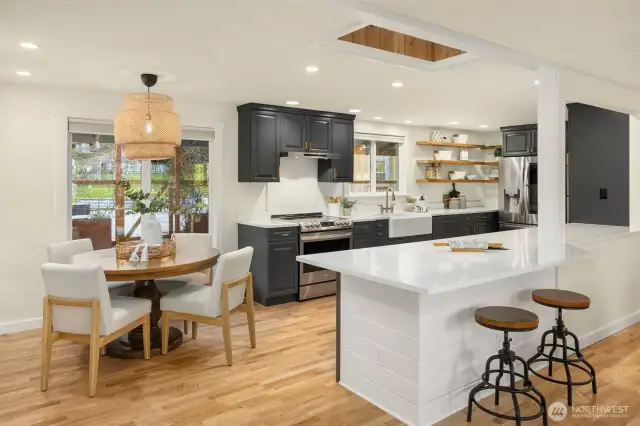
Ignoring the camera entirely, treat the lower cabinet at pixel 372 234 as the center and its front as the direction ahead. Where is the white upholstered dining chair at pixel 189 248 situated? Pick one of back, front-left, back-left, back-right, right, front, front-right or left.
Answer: right

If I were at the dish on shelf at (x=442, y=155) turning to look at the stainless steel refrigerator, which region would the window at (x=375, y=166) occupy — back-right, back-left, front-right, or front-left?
back-right

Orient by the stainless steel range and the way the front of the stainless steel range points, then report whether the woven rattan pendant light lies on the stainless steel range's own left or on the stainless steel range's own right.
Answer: on the stainless steel range's own right

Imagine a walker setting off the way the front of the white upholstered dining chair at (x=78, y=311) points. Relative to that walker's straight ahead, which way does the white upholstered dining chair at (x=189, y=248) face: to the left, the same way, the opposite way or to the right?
the opposite way

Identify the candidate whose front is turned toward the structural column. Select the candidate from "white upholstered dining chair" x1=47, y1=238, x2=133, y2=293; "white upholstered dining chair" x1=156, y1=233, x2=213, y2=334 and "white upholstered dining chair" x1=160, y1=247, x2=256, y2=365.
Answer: "white upholstered dining chair" x1=47, y1=238, x2=133, y2=293

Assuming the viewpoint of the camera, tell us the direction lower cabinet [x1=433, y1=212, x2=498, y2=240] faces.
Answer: facing the viewer and to the right of the viewer

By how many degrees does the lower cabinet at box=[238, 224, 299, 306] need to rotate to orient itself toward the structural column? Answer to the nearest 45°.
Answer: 0° — it already faces it

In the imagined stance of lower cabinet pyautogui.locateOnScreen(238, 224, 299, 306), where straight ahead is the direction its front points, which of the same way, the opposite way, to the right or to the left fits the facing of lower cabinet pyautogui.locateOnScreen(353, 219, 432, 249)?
the same way

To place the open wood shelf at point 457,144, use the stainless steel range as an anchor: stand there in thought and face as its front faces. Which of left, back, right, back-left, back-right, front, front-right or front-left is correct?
left

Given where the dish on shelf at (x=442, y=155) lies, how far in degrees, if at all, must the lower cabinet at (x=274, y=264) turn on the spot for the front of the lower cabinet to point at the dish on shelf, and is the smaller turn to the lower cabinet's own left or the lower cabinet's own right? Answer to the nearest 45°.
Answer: approximately 90° to the lower cabinet's own left

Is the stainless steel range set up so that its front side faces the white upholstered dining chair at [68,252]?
no

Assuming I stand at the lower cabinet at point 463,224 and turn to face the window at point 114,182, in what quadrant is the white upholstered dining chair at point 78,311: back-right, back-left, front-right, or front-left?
front-left
